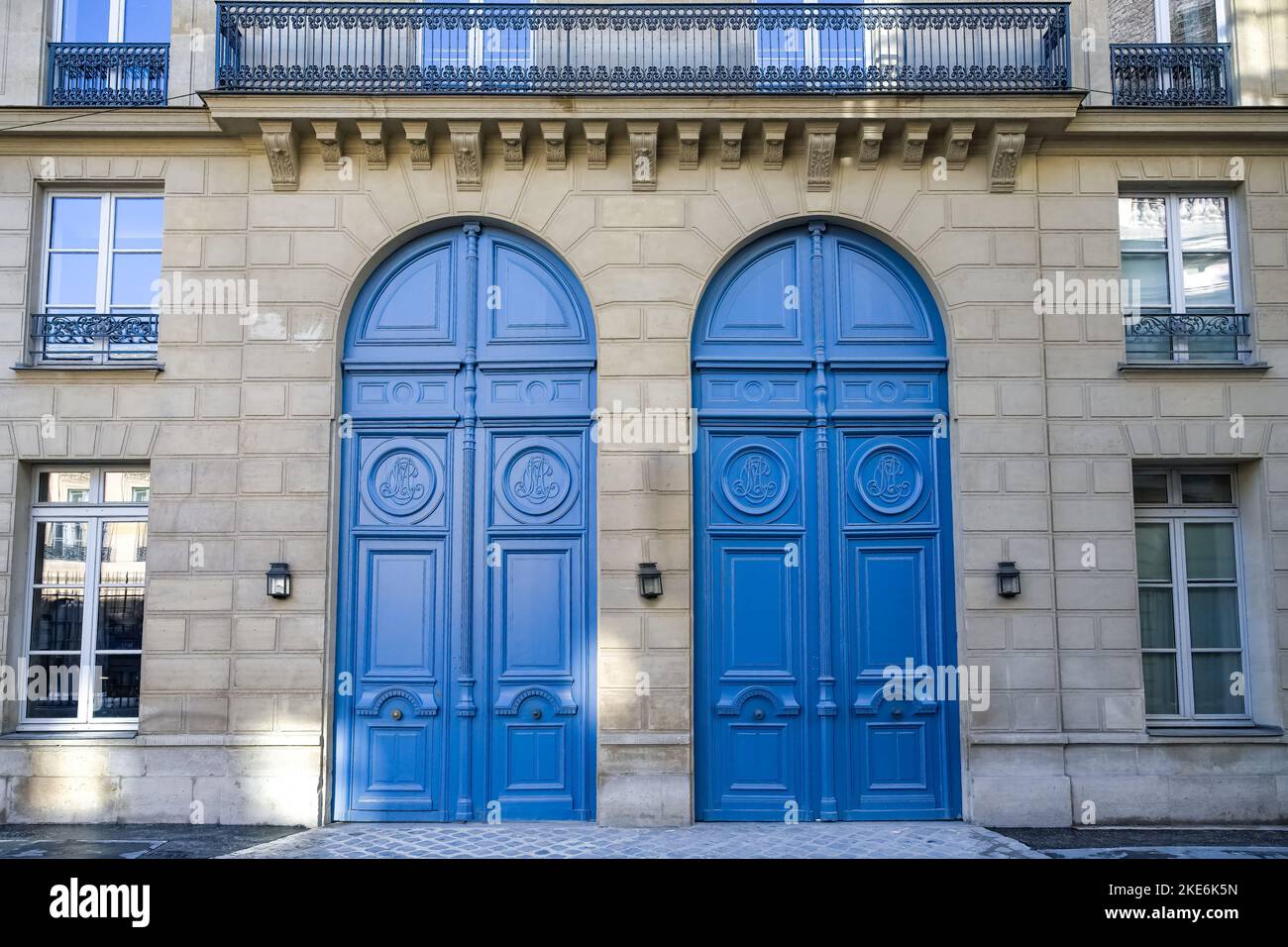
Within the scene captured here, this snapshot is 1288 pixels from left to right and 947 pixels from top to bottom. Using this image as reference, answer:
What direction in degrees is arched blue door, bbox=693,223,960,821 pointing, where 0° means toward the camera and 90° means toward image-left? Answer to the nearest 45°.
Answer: approximately 0°

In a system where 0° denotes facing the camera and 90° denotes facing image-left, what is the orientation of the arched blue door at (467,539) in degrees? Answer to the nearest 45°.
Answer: approximately 0°

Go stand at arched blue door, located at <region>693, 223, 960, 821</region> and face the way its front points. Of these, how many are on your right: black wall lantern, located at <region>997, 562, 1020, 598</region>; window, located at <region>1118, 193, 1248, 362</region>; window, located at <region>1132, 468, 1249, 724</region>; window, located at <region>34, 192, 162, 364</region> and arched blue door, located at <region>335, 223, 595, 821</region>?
2

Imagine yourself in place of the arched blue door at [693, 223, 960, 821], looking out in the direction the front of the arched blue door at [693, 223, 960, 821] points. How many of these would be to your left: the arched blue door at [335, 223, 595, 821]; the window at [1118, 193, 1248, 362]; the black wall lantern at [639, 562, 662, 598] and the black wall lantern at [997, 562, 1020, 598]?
2

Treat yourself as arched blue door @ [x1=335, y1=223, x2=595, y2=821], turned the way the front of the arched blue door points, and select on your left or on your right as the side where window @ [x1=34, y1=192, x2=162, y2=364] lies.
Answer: on your right

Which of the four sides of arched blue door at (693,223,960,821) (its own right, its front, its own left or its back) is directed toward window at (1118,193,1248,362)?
left

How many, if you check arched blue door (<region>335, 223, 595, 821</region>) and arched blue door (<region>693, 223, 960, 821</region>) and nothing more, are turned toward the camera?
2

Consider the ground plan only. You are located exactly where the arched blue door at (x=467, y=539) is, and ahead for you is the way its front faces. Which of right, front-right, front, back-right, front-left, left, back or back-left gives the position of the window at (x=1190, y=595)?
left

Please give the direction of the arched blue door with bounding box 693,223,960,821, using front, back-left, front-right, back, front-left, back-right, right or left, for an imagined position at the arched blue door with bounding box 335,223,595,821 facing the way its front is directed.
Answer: left

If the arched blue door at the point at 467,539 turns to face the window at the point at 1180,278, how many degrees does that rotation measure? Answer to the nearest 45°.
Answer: approximately 90° to its left
